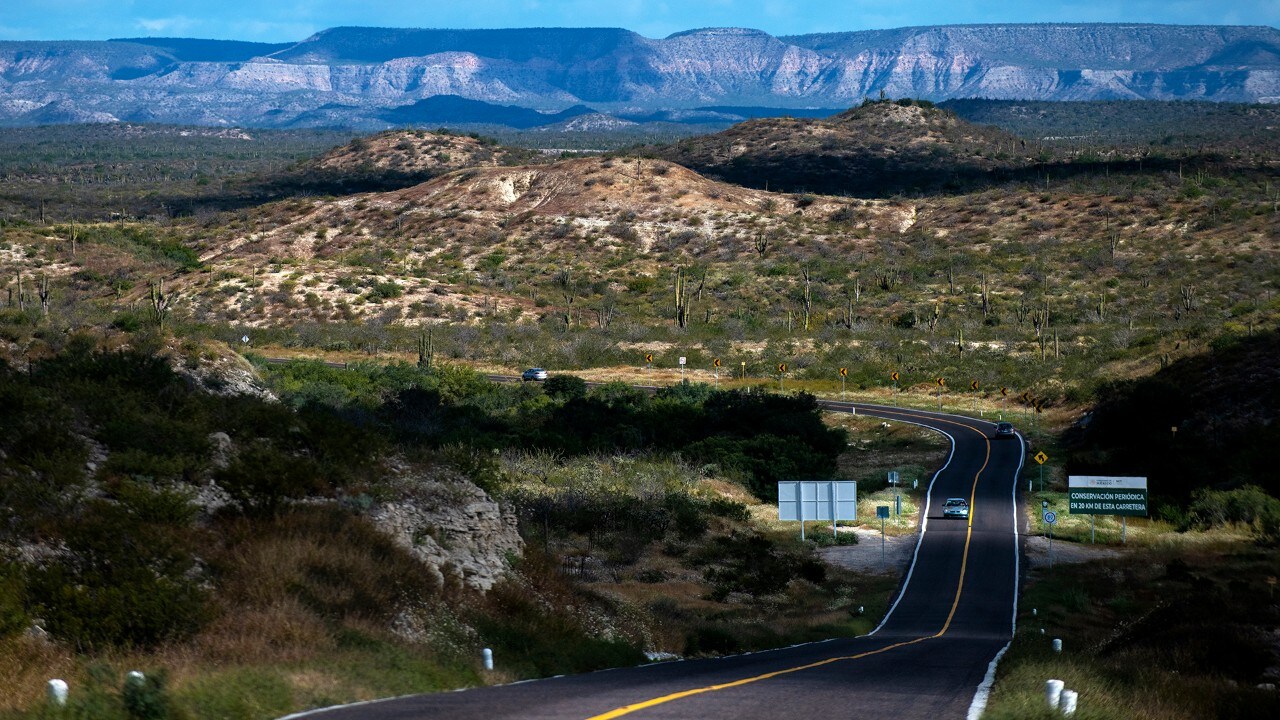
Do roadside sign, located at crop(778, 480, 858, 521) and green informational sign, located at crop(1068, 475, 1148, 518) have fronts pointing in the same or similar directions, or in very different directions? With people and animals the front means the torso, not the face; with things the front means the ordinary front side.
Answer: very different directions

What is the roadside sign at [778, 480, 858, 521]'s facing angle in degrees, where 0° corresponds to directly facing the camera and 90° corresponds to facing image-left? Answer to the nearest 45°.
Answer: approximately 180°

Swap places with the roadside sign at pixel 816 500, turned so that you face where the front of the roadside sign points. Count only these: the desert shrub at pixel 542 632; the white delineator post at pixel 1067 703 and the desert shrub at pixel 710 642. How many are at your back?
3

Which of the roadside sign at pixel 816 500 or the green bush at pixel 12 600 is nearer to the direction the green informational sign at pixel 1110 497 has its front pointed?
the green bush

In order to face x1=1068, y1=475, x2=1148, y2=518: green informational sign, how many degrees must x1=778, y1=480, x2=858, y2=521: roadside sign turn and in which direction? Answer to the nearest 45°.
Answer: approximately 90° to its right

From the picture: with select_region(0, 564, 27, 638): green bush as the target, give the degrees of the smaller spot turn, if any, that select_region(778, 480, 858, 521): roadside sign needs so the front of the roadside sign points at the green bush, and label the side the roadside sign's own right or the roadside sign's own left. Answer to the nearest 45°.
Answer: approximately 180°

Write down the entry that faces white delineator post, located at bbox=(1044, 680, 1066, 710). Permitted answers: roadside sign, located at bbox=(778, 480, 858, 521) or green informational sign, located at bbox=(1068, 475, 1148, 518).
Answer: the green informational sign

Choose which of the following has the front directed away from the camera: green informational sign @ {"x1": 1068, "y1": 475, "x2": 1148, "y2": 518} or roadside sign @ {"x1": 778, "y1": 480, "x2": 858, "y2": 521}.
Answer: the roadside sign

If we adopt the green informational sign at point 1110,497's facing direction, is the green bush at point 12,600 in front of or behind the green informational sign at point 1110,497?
in front

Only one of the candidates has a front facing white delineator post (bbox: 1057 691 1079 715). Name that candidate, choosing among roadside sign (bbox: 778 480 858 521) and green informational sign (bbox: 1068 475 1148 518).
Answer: the green informational sign

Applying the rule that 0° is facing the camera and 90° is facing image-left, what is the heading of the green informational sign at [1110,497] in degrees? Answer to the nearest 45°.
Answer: approximately 0°
